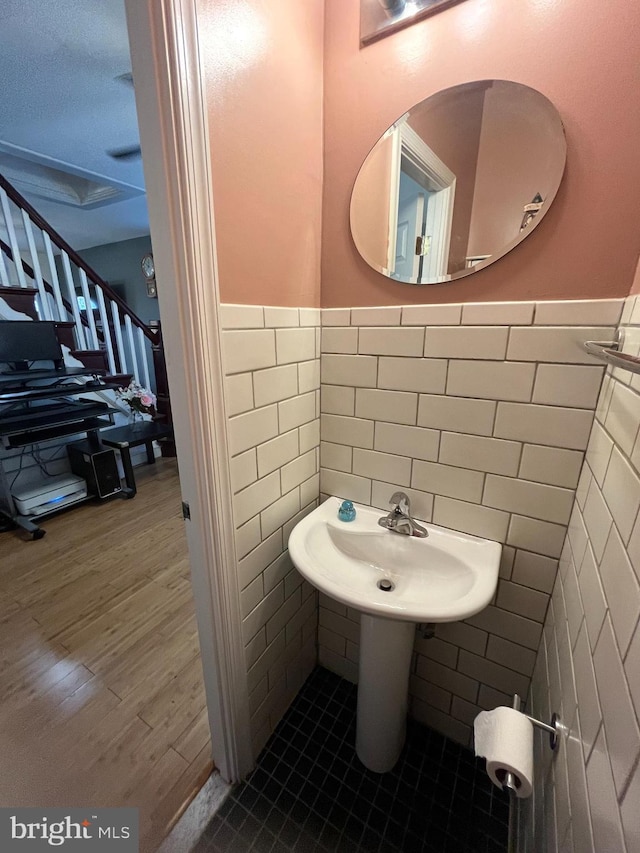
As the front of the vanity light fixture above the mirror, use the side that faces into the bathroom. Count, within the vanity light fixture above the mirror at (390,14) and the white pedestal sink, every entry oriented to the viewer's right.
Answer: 0

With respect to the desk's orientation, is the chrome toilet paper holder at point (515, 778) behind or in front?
in front

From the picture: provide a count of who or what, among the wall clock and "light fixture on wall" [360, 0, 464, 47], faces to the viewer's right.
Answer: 0

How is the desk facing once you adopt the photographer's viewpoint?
facing the viewer and to the right of the viewer

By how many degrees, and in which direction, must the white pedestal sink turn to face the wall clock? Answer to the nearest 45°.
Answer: approximately 90° to its right

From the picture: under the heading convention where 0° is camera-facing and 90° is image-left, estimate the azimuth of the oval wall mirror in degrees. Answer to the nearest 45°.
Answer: approximately 45°

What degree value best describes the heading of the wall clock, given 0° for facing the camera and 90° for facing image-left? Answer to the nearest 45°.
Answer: approximately 45°

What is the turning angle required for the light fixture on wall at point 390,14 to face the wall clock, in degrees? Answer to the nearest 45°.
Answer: approximately 90° to its right

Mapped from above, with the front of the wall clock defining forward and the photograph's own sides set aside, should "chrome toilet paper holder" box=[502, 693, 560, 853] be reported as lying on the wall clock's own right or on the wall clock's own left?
on the wall clock's own left

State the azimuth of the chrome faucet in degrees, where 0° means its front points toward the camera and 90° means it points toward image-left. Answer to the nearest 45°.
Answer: approximately 45°

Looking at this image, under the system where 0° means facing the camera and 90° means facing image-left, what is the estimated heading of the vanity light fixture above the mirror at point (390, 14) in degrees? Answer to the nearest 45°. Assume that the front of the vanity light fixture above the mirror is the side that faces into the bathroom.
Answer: approximately 45°
